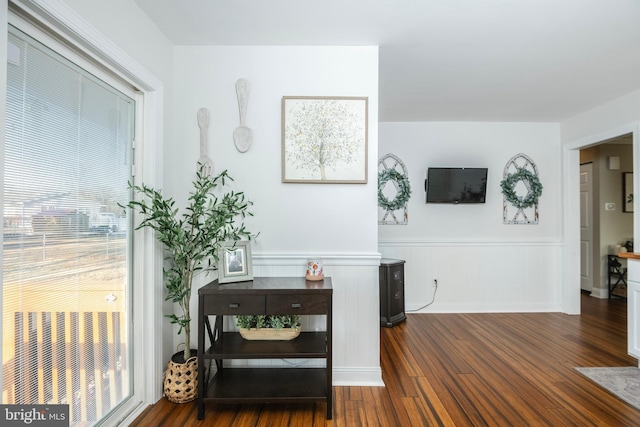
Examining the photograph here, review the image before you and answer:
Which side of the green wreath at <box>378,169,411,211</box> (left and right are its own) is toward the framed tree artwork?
front

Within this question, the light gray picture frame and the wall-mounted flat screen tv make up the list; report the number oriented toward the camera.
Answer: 2

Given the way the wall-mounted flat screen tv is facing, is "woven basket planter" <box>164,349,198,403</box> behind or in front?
in front

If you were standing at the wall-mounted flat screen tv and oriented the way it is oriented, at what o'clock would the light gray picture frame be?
The light gray picture frame is roughly at 1 o'clock from the wall-mounted flat screen tv.

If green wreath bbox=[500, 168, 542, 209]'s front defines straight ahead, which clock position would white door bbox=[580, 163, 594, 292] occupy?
The white door is roughly at 7 o'clock from the green wreath.

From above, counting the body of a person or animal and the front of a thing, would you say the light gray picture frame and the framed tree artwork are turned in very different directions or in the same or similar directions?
same or similar directions

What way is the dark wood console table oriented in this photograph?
toward the camera

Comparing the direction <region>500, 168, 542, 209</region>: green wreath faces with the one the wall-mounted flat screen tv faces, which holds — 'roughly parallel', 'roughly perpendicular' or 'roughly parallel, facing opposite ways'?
roughly parallel

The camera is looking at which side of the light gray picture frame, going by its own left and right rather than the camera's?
front

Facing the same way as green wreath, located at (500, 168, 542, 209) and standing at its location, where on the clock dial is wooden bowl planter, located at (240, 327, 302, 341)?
The wooden bowl planter is roughly at 1 o'clock from the green wreath.

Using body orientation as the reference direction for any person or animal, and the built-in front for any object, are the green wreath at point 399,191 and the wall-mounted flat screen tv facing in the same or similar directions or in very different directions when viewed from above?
same or similar directions

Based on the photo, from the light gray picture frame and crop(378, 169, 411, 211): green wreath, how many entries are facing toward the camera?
2

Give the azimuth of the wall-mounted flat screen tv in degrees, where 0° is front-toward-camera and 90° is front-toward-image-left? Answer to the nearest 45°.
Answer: approximately 0°

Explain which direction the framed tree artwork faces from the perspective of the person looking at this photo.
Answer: facing the viewer

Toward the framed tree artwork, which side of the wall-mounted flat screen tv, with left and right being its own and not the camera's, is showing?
front

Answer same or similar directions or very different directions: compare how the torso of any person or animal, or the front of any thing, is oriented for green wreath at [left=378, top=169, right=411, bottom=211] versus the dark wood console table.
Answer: same or similar directions
